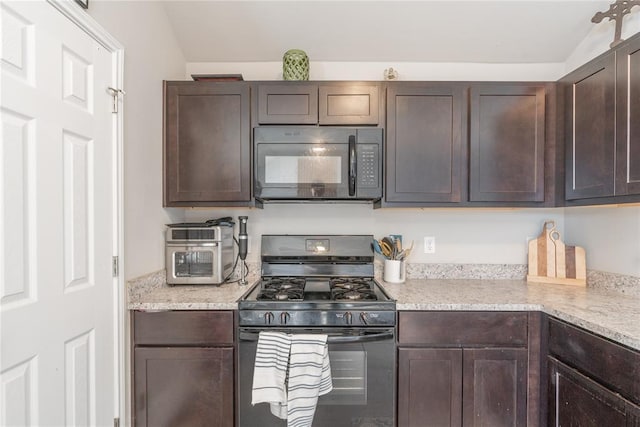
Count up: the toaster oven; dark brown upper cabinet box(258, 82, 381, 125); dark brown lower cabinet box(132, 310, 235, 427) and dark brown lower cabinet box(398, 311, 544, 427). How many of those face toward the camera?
4

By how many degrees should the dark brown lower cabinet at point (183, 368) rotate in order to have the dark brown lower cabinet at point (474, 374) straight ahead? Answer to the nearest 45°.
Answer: approximately 45° to its left

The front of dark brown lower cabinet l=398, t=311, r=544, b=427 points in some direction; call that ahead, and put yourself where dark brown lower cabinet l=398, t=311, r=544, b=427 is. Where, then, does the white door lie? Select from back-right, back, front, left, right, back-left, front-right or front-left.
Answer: front-right

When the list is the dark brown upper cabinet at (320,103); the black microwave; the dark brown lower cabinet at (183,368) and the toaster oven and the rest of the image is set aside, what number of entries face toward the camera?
4

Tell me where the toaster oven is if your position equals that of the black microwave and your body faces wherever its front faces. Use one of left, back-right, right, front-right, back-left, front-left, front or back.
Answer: right

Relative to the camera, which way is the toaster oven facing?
toward the camera

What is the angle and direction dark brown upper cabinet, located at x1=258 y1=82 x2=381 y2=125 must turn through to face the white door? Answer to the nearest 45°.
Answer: approximately 45° to its right

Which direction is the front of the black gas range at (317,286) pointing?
toward the camera

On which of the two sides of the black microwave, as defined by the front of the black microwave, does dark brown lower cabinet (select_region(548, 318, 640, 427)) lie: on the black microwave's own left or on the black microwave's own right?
on the black microwave's own left

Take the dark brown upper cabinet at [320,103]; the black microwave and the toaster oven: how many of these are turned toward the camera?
3

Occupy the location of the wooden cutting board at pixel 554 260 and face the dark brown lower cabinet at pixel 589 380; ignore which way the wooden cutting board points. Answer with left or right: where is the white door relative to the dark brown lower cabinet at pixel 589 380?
right

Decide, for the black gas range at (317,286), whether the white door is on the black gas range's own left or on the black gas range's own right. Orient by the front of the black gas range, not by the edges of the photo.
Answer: on the black gas range's own right
